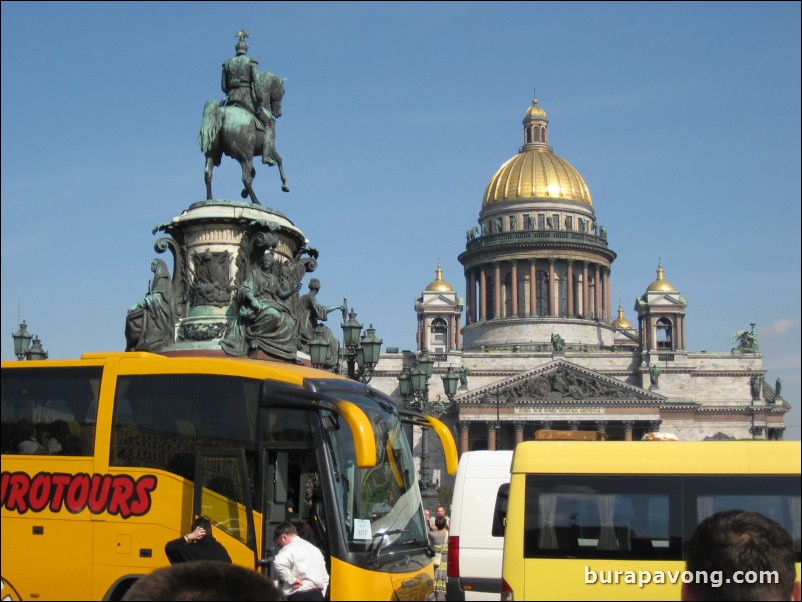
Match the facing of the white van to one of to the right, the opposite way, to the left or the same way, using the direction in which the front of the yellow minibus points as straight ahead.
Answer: the same way

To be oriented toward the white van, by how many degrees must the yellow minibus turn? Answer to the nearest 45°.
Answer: approximately 90° to its left

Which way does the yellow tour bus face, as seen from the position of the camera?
facing the viewer and to the right of the viewer

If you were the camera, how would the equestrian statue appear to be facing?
facing away from the viewer and to the right of the viewer

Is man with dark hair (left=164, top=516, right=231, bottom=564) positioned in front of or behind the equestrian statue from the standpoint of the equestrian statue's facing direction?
behind

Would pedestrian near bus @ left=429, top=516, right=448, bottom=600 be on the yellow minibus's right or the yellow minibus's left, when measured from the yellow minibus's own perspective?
on its left

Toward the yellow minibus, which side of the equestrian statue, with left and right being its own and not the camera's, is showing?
right

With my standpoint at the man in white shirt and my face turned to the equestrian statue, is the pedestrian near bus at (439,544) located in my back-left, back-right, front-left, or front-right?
front-right
